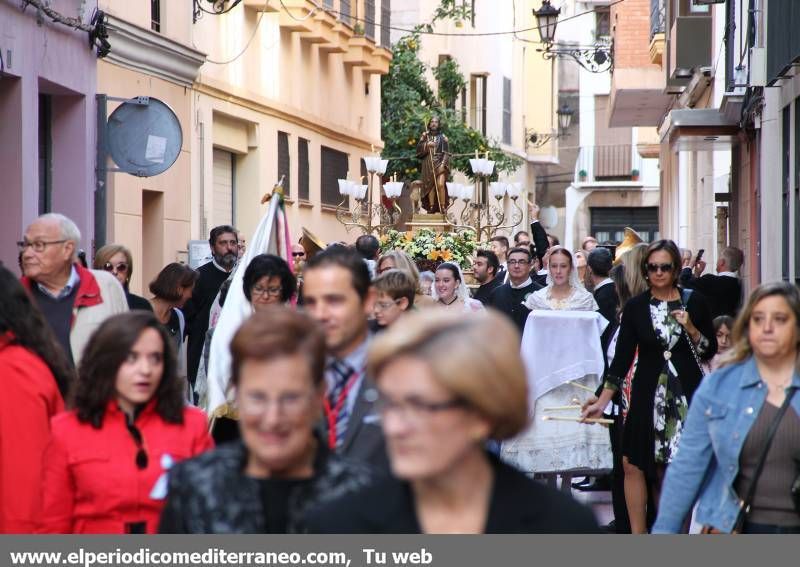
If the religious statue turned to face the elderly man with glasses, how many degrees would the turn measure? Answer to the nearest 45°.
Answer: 0° — it already faces them

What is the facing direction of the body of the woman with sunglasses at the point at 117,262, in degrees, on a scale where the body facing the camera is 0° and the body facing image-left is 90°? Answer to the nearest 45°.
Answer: approximately 0°

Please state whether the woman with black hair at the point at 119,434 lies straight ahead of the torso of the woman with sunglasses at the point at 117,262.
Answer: yes

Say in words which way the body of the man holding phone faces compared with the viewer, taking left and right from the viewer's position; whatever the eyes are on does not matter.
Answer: facing away from the viewer and to the left of the viewer

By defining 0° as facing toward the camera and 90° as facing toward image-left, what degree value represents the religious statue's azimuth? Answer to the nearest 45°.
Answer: approximately 0°

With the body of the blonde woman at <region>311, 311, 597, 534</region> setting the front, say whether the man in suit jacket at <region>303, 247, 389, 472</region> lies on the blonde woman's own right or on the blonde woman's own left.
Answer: on the blonde woman's own right

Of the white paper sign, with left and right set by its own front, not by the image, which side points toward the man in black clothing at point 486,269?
left

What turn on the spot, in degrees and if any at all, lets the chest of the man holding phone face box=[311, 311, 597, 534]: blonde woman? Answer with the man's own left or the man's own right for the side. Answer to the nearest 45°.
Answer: approximately 135° to the man's own left

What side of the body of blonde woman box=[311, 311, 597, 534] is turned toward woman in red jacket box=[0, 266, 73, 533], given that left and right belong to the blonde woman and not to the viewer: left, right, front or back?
right
